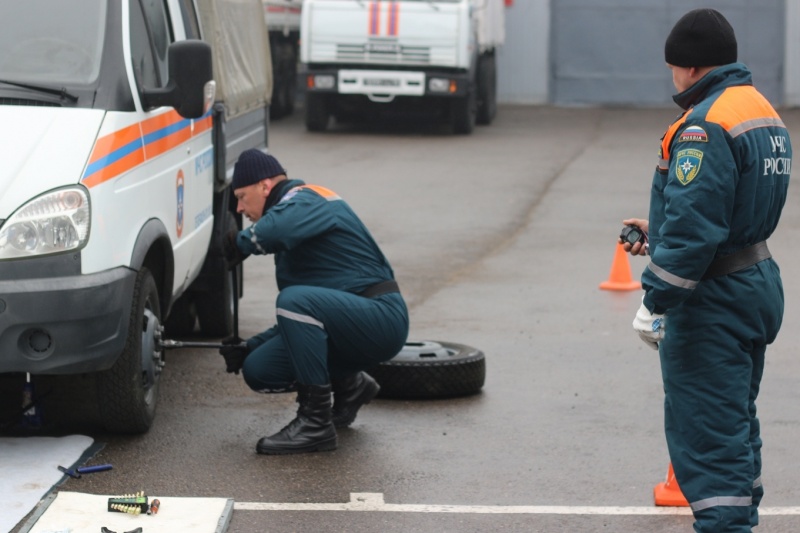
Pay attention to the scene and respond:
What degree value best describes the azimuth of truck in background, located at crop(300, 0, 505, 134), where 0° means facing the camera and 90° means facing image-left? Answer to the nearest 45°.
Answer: approximately 0°

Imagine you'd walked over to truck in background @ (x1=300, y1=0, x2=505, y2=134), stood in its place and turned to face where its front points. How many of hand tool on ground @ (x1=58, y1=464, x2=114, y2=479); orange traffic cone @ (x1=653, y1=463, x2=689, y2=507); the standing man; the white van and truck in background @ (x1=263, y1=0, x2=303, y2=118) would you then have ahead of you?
4

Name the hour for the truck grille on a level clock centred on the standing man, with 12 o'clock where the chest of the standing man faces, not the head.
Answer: The truck grille is roughly at 1 o'clock from the standing man.

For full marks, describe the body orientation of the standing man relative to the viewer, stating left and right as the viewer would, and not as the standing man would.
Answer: facing away from the viewer and to the left of the viewer

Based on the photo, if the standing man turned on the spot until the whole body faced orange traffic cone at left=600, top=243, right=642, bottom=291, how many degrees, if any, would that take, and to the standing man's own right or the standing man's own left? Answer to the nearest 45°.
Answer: approximately 45° to the standing man's own right

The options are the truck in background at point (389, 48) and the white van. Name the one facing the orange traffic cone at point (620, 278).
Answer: the truck in background

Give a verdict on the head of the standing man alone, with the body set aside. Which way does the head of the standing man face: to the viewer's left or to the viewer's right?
to the viewer's left

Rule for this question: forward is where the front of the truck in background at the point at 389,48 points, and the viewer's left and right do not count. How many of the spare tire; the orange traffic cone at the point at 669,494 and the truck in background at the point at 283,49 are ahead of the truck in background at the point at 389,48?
2

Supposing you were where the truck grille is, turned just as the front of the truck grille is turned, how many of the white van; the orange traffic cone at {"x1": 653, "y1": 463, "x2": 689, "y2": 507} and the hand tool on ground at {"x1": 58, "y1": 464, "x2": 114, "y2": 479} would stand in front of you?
3

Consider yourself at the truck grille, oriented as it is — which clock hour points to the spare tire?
The spare tire is roughly at 12 o'clock from the truck grille.

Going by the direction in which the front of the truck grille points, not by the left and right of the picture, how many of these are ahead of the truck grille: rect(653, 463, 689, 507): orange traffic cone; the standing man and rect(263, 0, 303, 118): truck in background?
2
